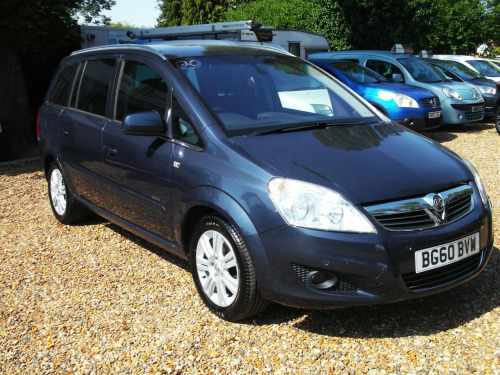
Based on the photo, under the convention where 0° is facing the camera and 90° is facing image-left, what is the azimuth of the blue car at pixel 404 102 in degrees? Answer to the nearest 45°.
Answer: approximately 315°

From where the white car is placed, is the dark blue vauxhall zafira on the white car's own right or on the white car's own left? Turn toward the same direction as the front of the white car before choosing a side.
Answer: on the white car's own right

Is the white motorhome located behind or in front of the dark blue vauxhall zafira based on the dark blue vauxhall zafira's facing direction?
behind

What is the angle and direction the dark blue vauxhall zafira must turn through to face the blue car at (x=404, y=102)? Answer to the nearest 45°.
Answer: approximately 135° to its left

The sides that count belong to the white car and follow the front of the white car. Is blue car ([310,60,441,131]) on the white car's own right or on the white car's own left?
on the white car's own right

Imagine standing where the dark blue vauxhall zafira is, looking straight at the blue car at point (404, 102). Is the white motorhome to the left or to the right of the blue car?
left

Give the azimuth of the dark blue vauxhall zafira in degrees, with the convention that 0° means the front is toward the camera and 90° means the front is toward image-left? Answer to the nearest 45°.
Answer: approximately 315°

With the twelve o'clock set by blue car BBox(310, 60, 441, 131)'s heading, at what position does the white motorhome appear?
The white motorhome is roughly at 5 o'clock from the blue car.

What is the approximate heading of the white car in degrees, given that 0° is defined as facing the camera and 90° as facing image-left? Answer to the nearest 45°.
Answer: approximately 315°
